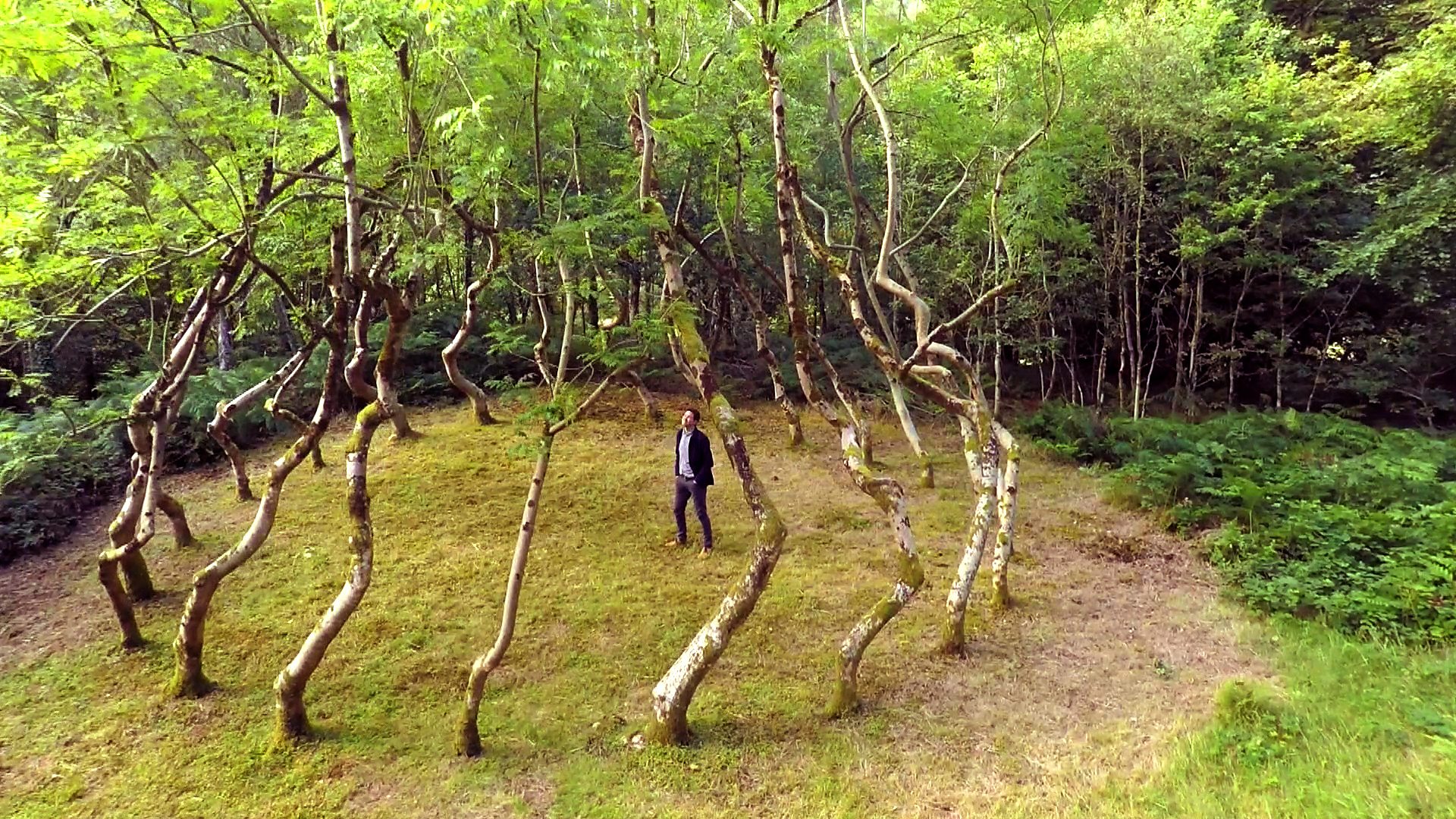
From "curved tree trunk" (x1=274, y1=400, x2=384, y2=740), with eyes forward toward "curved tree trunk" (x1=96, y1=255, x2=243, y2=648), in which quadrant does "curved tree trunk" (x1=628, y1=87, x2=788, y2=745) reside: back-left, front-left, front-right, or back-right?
back-right

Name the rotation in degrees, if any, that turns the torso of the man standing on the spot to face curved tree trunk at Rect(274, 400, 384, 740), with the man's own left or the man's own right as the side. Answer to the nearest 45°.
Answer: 0° — they already face it

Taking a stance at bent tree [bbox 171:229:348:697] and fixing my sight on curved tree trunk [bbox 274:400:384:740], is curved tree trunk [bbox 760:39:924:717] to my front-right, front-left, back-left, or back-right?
front-left

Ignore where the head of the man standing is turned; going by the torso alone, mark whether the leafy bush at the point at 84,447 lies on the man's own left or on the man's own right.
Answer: on the man's own right

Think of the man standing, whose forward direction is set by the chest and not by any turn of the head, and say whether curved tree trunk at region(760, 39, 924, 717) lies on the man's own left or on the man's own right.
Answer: on the man's own left

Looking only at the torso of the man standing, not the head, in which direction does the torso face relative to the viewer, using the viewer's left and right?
facing the viewer and to the left of the viewer

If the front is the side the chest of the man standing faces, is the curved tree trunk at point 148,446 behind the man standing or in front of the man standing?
in front

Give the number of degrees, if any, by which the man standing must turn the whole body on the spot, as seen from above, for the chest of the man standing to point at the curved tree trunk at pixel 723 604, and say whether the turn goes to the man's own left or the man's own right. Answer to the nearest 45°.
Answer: approximately 45° to the man's own left

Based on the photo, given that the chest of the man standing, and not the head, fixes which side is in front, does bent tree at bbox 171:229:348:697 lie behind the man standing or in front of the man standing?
in front

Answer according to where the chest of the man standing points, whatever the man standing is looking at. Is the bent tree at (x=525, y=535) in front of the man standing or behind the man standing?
in front

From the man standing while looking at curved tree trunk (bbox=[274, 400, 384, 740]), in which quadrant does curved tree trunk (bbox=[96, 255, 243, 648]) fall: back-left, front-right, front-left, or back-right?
front-right

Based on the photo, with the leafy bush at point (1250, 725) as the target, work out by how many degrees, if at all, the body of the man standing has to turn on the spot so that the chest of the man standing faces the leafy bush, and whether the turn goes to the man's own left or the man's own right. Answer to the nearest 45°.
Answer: approximately 90° to the man's own left
